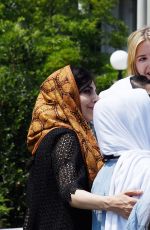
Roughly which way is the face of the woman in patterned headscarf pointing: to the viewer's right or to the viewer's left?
to the viewer's right

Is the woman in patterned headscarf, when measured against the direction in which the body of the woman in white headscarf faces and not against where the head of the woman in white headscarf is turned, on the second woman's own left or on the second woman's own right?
on the second woman's own left

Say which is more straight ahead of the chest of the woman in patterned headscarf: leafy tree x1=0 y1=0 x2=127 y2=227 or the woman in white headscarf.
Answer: the woman in white headscarf

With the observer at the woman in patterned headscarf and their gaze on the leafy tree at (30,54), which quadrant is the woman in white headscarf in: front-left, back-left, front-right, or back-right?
back-right

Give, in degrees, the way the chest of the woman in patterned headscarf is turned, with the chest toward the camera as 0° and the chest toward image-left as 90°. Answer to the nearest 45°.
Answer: approximately 270°

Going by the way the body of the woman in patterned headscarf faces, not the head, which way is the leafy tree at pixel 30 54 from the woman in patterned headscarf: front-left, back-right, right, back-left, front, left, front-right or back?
left

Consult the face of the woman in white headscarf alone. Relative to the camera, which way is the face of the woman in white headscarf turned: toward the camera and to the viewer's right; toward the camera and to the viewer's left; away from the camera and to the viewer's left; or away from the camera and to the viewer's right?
away from the camera and to the viewer's left
